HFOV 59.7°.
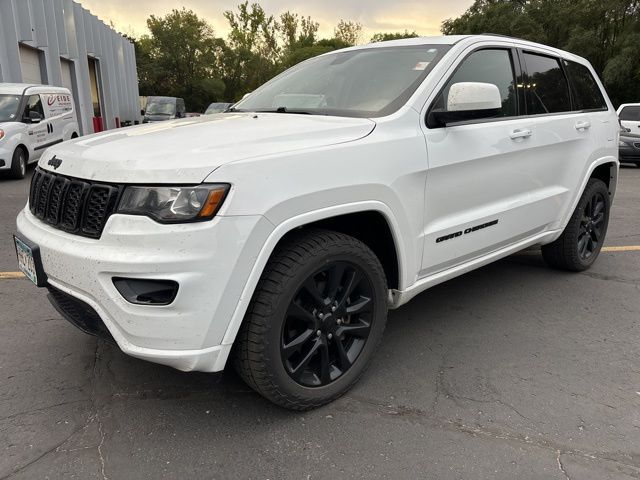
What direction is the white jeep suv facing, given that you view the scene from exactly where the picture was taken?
facing the viewer and to the left of the viewer

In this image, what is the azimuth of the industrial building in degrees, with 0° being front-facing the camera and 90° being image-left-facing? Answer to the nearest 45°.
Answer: approximately 315°

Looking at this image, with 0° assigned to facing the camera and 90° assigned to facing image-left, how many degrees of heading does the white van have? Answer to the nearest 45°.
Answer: approximately 45°

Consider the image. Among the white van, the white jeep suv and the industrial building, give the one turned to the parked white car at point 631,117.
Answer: the industrial building

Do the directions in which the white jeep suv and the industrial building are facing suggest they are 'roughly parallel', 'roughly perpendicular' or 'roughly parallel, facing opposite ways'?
roughly perpendicular

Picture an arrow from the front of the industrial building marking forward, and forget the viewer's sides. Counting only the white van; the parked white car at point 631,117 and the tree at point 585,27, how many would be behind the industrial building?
0

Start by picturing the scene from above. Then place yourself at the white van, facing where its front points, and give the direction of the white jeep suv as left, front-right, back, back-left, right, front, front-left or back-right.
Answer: front-left

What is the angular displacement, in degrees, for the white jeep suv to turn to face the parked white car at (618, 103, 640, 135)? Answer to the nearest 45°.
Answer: approximately 180°

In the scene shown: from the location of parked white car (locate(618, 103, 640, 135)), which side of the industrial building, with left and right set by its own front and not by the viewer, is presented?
front

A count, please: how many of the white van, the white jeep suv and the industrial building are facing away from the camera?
0

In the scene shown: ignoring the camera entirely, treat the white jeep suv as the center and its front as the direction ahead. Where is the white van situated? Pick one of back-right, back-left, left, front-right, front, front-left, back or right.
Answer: right

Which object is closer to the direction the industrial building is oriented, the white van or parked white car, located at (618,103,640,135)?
the parked white car

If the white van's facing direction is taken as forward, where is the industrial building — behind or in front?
behind

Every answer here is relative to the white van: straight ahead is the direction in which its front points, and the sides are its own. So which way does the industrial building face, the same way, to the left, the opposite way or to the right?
to the left

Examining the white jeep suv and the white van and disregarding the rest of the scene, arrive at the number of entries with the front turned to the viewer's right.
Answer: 0
